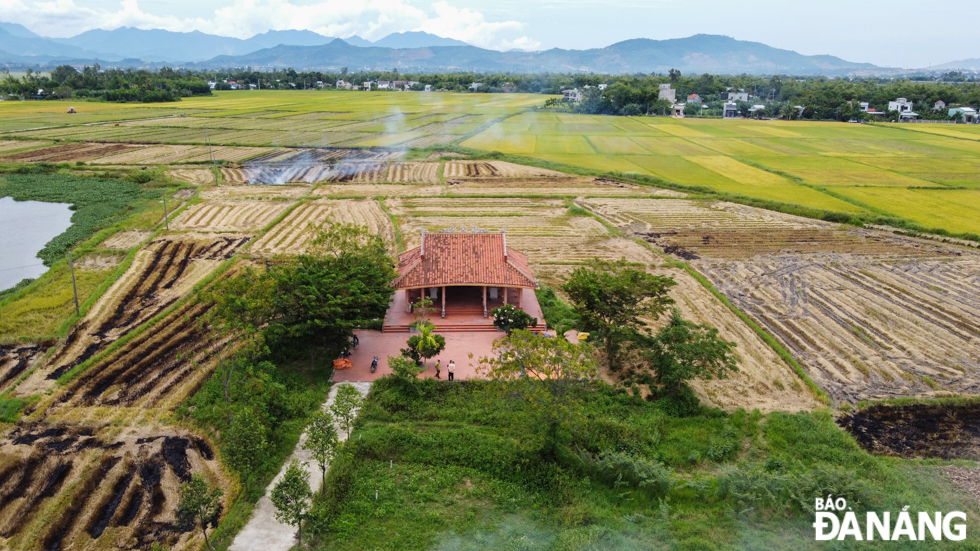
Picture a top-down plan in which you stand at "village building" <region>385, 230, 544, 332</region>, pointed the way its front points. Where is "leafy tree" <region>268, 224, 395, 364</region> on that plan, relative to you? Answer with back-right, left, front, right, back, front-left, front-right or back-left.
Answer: front-right

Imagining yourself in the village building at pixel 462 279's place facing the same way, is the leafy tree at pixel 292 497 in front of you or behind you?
in front

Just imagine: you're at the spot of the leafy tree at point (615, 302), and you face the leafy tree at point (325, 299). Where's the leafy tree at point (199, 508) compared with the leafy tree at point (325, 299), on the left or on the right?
left

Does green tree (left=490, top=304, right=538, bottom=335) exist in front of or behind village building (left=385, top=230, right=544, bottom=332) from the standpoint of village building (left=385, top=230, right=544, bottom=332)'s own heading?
in front

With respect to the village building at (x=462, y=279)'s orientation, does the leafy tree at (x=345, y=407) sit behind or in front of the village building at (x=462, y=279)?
in front
